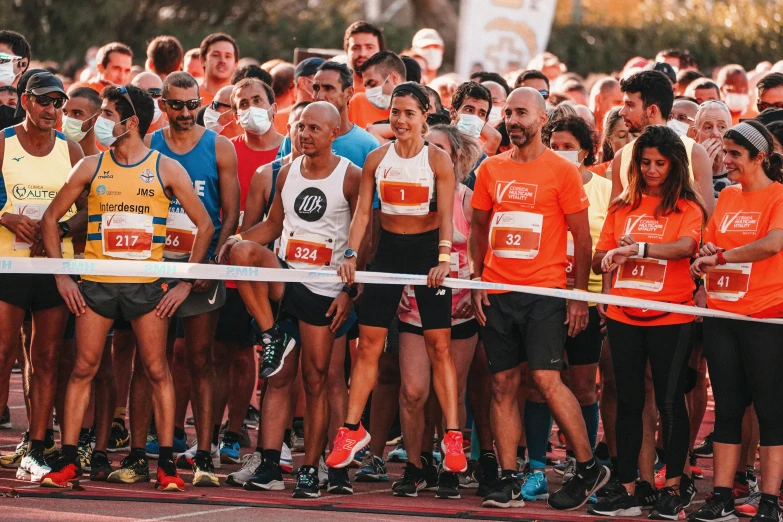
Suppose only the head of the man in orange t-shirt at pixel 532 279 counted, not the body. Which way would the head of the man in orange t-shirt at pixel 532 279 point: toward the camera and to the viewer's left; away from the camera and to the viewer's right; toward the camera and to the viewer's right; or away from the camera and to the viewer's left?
toward the camera and to the viewer's left

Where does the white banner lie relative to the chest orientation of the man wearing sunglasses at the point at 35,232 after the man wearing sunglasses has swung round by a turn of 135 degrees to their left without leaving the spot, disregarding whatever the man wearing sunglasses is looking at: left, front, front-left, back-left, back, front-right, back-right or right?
front

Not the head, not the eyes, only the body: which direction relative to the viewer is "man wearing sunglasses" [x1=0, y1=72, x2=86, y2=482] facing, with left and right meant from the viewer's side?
facing the viewer

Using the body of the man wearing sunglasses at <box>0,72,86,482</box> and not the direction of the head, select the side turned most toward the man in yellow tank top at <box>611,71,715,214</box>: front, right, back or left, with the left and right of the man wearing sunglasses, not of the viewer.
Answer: left

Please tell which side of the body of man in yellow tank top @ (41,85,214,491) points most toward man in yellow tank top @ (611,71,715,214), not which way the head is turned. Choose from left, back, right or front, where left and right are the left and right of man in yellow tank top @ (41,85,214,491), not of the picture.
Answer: left

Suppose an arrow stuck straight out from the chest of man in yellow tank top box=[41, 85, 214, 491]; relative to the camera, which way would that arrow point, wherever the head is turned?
toward the camera

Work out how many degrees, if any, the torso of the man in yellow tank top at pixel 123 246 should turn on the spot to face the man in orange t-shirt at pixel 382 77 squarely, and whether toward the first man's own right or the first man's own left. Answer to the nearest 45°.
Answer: approximately 135° to the first man's own left

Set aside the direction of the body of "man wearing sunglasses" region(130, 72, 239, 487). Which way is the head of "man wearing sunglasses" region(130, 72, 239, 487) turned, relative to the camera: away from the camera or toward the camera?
toward the camera

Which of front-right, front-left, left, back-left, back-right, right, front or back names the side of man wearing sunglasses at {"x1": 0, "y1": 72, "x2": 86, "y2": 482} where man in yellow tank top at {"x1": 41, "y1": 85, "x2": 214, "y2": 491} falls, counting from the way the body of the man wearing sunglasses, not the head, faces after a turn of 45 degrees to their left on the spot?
front

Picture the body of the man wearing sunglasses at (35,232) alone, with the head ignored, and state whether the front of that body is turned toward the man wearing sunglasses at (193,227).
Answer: no

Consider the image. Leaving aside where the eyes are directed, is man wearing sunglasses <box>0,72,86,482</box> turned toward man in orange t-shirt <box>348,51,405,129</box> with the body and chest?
no
